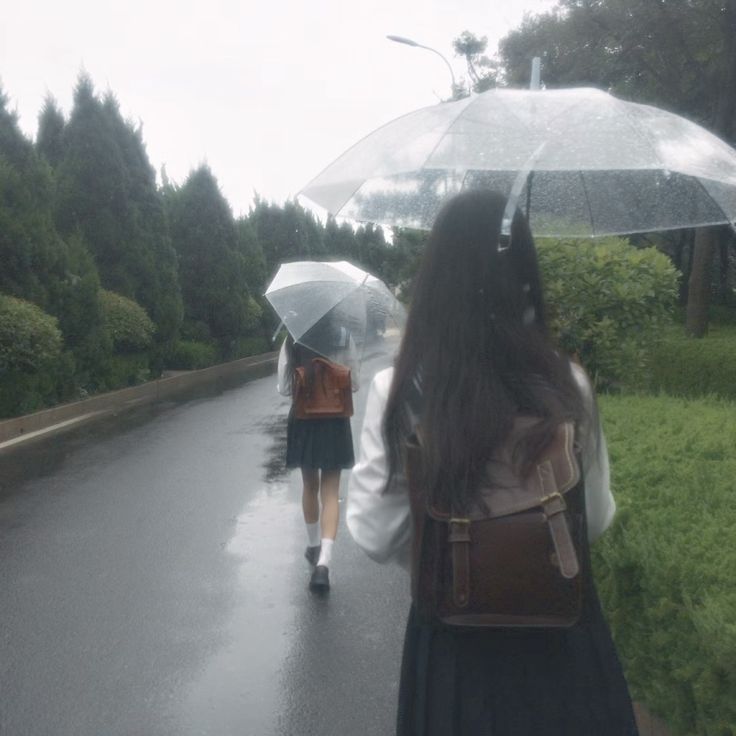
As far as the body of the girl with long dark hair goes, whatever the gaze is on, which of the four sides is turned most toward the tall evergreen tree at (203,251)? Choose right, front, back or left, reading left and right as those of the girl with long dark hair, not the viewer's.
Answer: front

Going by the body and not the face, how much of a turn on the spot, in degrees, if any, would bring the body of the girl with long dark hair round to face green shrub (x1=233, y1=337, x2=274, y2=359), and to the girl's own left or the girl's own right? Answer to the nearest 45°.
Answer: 0° — they already face it

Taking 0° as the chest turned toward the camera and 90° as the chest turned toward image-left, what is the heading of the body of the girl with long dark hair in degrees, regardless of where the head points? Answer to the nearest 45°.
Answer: approximately 180°

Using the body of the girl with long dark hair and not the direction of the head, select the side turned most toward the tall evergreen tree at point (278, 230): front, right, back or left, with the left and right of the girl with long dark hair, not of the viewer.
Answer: front

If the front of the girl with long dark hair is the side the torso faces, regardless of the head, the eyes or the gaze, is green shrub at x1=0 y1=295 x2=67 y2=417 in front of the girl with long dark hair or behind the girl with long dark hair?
in front

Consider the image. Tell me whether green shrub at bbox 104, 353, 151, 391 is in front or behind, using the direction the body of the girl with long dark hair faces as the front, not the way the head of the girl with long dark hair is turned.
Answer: in front

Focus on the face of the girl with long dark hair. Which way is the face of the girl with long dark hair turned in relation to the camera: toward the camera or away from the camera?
away from the camera
